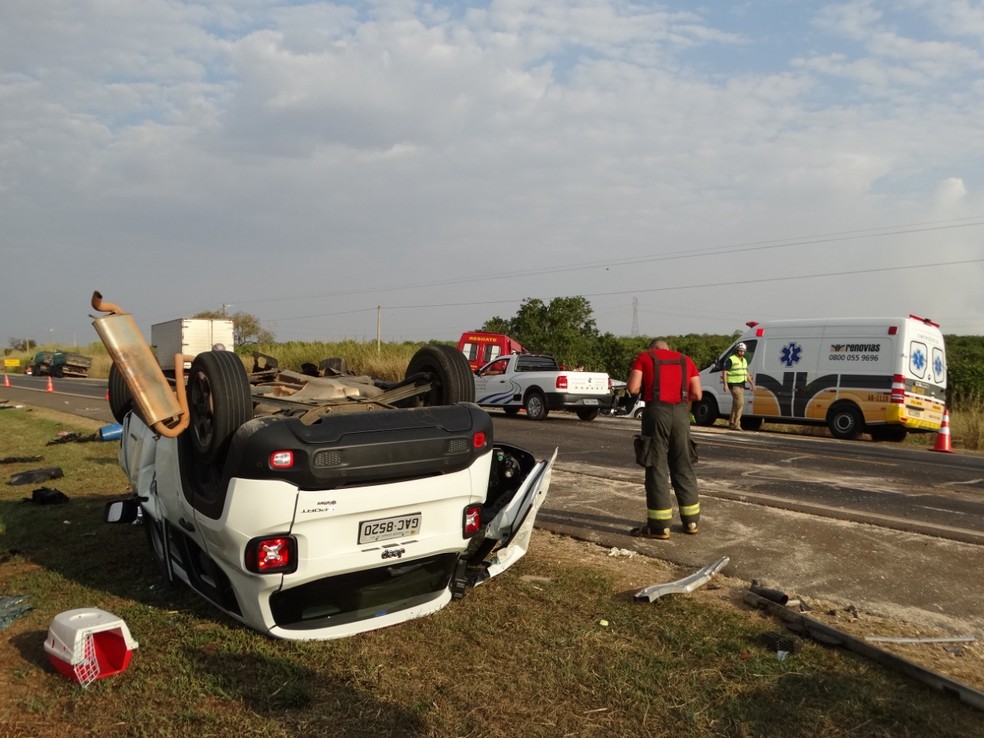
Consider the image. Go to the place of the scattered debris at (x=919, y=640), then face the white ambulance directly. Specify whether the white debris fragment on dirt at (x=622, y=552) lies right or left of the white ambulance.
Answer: left

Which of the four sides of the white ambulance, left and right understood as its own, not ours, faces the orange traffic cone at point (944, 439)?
back

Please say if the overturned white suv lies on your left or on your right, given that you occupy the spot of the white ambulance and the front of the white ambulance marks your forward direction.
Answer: on your left

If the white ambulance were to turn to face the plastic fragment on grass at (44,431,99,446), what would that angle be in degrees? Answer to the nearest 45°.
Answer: approximately 90° to its left

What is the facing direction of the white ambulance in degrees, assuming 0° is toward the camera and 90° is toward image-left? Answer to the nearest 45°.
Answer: approximately 135°

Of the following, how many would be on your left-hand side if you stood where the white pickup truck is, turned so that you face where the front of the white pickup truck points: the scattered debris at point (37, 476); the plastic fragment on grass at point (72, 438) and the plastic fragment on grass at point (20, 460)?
3

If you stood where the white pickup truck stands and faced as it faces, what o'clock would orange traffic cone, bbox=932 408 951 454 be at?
The orange traffic cone is roughly at 5 o'clock from the white pickup truck.

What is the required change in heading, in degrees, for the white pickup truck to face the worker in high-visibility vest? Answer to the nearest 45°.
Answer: approximately 135° to its right

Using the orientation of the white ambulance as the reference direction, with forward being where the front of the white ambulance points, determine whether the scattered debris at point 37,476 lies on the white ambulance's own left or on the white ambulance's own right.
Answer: on the white ambulance's own left

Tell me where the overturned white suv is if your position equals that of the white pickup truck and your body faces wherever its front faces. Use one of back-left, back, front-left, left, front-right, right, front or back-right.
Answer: back-left

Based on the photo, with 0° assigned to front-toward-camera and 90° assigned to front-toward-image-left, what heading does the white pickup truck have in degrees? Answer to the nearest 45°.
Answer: approximately 135°

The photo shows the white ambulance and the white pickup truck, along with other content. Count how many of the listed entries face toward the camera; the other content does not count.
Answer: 0
